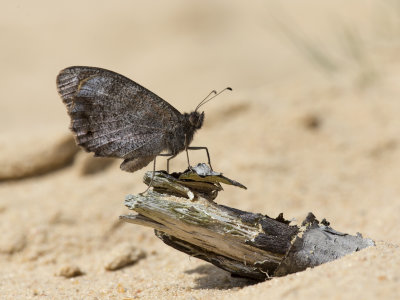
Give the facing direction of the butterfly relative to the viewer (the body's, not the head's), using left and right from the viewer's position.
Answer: facing to the right of the viewer
